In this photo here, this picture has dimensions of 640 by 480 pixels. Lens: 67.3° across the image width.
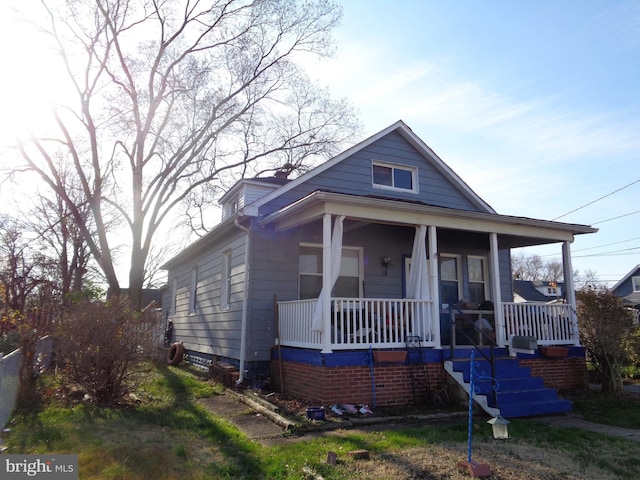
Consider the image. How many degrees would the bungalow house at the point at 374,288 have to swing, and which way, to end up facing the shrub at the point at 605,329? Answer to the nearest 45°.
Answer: approximately 45° to its left

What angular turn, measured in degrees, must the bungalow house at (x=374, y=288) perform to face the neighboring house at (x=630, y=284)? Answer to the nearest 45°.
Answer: approximately 90° to its left

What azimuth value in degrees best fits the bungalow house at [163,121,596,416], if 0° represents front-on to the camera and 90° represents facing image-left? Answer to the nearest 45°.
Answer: approximately 315°

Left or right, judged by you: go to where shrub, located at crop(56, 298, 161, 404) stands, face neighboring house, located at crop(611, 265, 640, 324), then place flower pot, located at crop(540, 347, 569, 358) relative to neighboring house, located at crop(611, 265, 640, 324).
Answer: right

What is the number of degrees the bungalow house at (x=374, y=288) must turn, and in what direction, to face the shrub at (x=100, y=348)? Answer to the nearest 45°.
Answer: approximately 90° to its right
